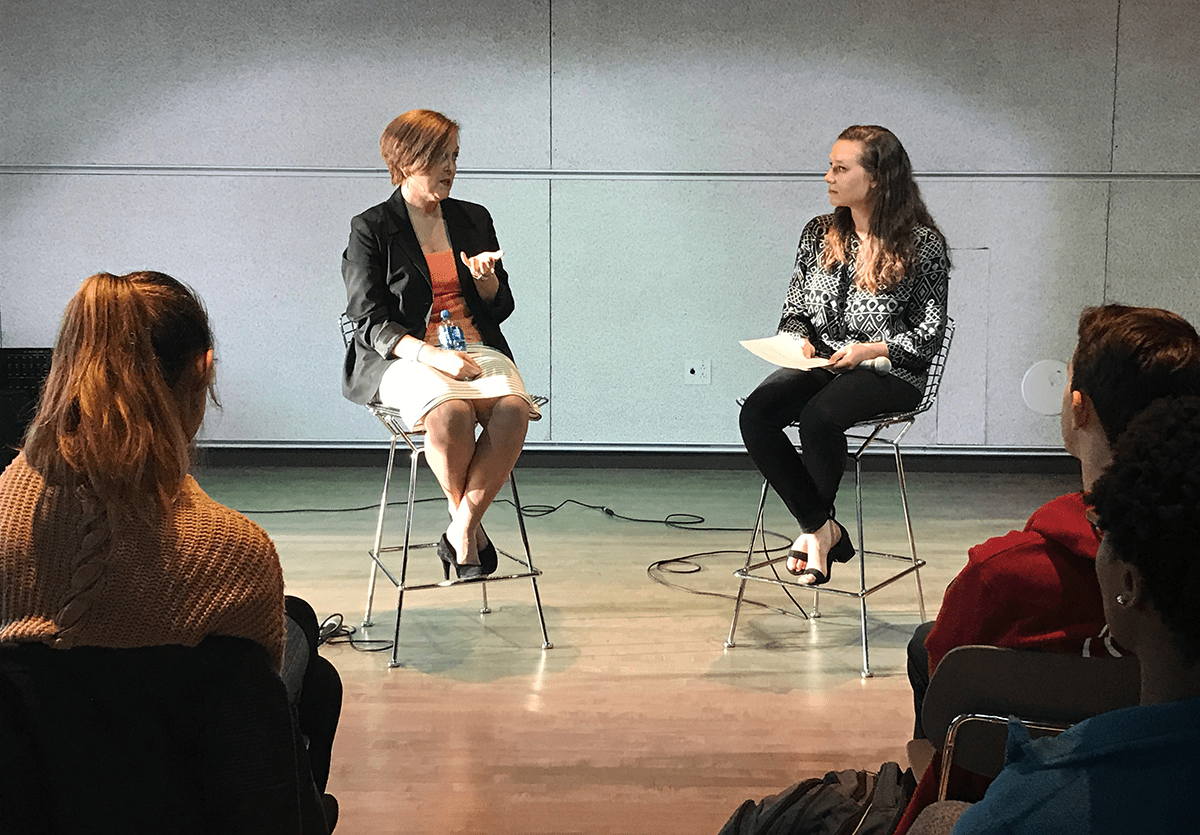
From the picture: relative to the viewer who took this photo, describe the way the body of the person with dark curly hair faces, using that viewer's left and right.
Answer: facing away from the viewer and to the left of the viewer

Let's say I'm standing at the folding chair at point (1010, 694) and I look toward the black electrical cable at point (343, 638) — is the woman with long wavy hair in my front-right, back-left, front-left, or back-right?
front-right

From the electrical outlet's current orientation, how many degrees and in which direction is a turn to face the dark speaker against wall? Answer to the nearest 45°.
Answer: approximately 45° to its right

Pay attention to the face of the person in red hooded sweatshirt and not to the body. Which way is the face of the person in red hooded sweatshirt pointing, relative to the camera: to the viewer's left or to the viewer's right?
to the viewer's left

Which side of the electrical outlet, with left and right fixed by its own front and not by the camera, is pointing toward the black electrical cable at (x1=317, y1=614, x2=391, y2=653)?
front

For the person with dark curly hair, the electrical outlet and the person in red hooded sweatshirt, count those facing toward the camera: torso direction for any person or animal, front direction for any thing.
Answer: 1

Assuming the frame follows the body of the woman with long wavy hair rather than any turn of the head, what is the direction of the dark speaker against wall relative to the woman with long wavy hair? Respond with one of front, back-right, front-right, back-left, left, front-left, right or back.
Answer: front-right

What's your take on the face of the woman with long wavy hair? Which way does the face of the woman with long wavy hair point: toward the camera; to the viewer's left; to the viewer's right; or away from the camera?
to the viewer's left

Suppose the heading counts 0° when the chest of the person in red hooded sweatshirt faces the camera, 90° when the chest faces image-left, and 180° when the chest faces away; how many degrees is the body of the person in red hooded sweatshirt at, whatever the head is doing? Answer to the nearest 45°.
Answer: approximately 135°

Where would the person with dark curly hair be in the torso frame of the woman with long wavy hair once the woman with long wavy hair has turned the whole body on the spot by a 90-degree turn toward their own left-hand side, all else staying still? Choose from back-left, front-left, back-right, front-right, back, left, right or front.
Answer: front-right

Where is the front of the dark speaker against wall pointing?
toward the camera

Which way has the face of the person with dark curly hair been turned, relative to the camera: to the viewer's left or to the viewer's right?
to the viewer's left

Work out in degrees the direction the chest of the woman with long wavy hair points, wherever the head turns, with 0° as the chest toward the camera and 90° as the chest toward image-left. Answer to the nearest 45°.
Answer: approximately 45°

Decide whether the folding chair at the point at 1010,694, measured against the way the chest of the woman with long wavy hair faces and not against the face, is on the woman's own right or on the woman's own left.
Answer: on the woman's own left

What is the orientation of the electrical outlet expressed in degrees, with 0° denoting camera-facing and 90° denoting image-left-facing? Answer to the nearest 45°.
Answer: approximately 0°
